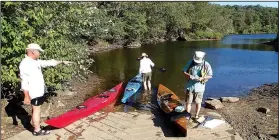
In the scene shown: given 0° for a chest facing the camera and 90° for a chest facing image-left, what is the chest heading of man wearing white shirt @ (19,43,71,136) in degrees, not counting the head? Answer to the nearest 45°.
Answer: approximately 270°

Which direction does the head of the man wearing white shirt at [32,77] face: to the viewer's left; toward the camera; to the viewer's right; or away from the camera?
to the viewer's right

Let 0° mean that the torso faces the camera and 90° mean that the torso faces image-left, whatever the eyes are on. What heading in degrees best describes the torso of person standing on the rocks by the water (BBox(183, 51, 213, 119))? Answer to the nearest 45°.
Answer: approximately 0°

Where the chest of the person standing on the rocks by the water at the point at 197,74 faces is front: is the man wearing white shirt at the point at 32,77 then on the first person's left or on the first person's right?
on the first person's right
